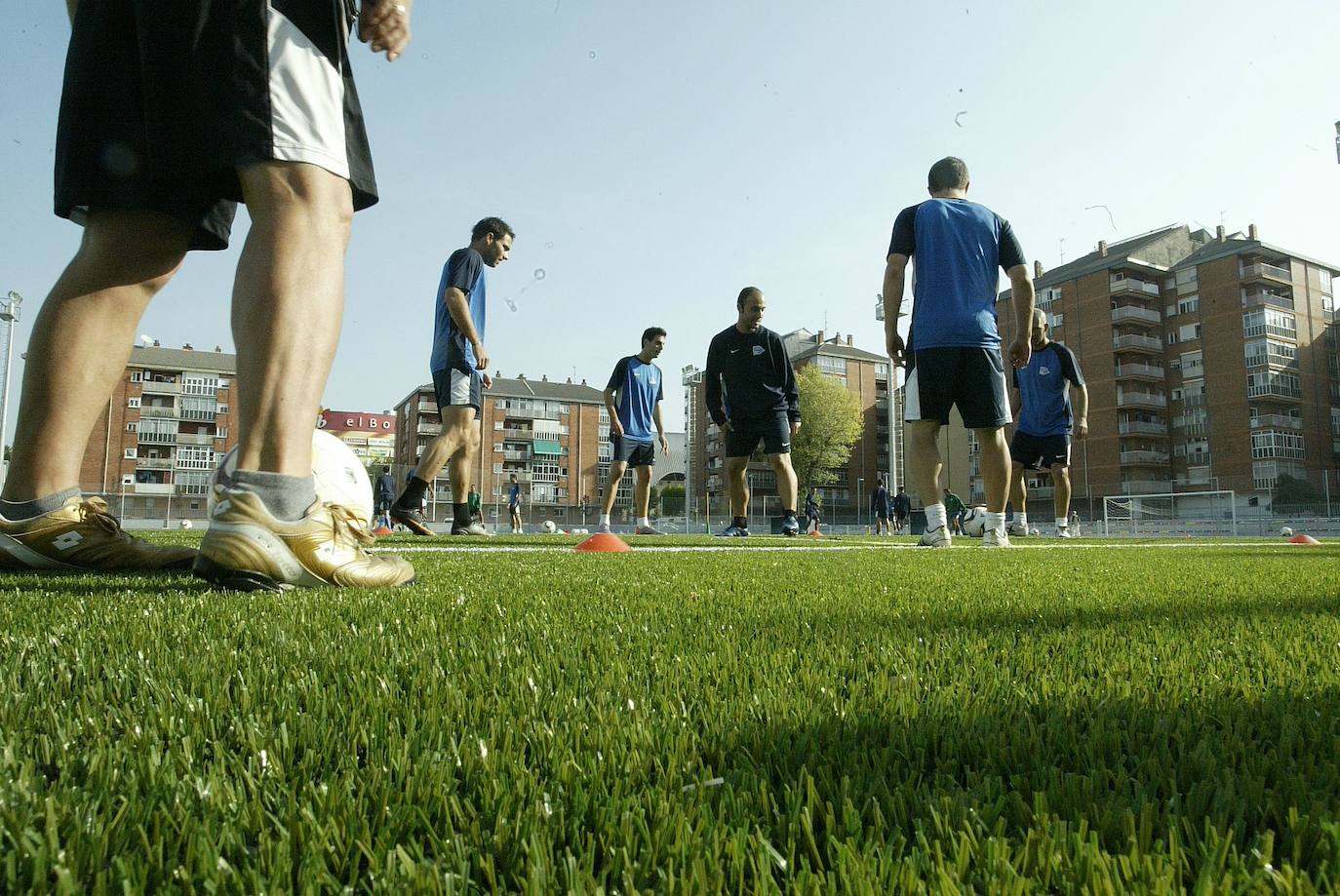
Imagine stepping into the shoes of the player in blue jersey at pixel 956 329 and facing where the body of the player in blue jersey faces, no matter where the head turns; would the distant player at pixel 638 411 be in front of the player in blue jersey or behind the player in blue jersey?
in front

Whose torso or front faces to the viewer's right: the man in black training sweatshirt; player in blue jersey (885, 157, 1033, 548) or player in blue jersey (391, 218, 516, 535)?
player in blue jersey (391, 218, 516, 535)

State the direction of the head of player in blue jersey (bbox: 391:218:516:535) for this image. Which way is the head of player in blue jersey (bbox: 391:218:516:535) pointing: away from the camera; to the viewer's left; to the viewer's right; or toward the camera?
to the viewer's right

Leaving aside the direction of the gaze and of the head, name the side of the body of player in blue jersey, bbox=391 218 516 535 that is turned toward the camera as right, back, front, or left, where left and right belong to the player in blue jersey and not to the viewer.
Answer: right

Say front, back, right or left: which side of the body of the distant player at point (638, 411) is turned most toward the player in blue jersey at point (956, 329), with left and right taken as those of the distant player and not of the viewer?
front

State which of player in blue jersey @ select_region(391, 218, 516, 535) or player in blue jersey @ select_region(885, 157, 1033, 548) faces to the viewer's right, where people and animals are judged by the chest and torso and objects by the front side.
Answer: player in blue jersey @ select_region(391, 218, 516, 535)

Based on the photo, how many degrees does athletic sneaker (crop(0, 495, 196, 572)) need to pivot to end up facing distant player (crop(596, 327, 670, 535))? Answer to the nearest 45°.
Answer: approximately 45° to its left

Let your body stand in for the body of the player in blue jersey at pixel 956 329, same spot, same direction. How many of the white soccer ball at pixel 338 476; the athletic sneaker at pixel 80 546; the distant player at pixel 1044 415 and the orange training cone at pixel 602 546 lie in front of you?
1

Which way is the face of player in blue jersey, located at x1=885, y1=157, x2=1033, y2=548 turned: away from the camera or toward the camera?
away from the camera

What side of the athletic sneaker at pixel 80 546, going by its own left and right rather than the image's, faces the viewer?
right

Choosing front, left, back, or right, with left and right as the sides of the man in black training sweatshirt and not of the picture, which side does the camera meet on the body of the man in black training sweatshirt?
front

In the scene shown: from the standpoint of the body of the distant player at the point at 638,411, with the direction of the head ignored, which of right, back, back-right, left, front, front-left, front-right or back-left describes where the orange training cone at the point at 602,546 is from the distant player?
front-right

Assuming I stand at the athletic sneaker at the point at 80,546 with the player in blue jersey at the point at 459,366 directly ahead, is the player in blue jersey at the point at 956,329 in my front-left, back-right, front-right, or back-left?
front-right

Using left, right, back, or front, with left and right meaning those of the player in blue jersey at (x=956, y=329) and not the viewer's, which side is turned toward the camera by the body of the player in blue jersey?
back
